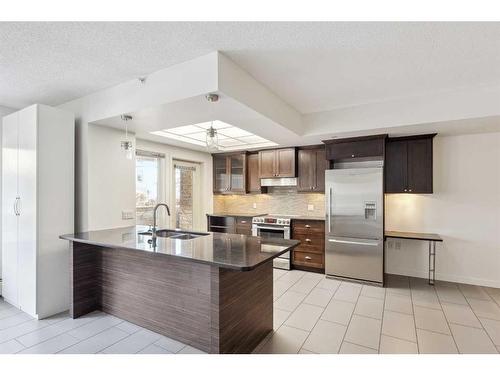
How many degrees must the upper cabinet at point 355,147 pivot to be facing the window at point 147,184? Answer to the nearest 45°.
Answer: approximately 90° to its right

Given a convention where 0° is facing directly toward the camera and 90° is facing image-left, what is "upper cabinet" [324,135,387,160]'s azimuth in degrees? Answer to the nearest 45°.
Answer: approximately 0°

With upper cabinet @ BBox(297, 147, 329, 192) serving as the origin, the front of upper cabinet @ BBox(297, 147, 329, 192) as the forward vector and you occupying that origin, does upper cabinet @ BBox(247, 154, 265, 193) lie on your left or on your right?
on your right

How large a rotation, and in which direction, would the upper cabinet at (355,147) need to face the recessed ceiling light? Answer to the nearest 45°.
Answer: approximately 90° to its right

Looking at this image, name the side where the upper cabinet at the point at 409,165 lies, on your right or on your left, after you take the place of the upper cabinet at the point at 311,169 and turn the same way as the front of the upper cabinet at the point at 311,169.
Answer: on your left

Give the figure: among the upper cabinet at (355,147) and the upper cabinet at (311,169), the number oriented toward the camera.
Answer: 2
